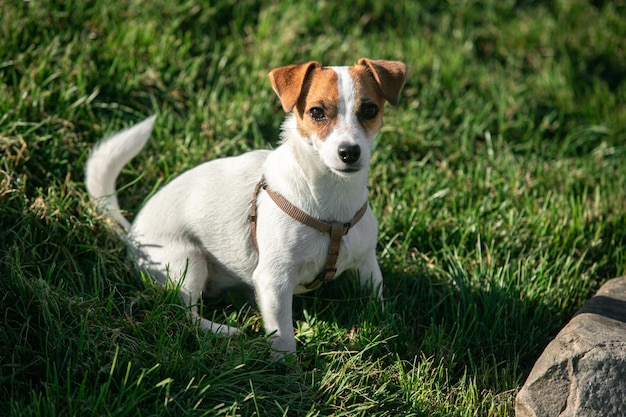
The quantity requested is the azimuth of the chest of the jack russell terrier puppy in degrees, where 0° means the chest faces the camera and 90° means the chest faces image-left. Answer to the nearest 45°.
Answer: approximately 315°

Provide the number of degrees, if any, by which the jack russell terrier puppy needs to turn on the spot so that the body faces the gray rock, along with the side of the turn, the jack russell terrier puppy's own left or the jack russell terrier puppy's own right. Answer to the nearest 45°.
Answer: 0° — it already faces it
